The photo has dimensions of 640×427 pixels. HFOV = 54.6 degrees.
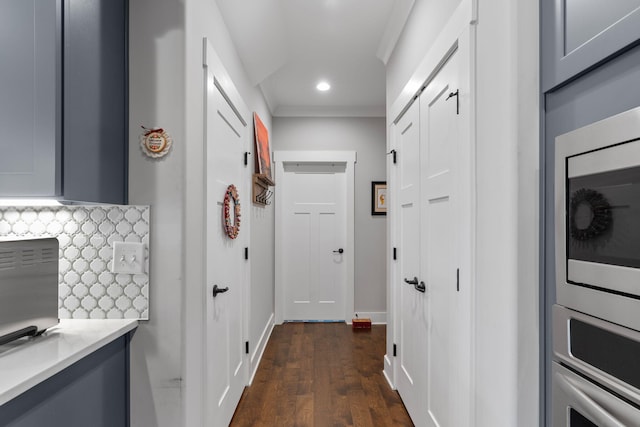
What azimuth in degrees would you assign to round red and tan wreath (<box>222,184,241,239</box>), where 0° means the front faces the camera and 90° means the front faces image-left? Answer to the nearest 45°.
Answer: approximately 270°

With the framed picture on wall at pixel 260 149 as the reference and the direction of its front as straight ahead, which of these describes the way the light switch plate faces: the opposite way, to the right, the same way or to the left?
to the right

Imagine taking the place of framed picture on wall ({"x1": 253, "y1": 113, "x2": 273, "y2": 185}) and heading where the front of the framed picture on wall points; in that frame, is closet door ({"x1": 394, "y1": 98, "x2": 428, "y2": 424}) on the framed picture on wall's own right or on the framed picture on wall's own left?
on the framed picture on wall's own right

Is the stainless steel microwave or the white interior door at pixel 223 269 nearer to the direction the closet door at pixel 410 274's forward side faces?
the white interior door

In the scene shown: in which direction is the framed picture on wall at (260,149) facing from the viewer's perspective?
to the viewer's right
